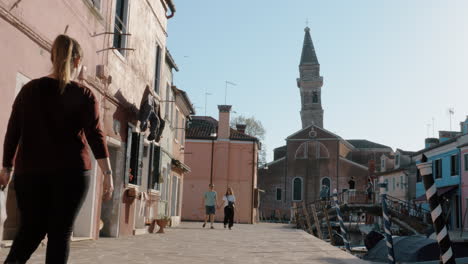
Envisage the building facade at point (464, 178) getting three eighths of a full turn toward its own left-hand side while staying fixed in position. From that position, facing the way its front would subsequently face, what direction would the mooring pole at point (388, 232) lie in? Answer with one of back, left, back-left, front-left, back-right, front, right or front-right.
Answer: right

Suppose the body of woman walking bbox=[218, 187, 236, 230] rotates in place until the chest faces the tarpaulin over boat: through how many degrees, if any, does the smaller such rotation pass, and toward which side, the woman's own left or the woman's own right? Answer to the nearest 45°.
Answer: approximately 45° to the woman's own left

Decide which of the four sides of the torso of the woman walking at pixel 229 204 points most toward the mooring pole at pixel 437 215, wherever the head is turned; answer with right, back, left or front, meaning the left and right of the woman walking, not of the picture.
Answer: front

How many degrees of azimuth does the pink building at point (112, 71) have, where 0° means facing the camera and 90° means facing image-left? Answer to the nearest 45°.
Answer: approximately 315°

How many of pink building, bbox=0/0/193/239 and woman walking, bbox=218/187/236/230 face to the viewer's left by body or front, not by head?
0

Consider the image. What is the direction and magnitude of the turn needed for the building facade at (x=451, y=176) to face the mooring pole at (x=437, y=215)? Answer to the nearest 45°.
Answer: approximately 45° to its left

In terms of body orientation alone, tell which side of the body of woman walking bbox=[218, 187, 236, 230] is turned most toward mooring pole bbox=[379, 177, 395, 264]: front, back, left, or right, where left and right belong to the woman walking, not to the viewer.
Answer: front

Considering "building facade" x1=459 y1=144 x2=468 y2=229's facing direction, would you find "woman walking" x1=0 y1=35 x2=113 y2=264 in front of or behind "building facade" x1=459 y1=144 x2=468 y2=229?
in front

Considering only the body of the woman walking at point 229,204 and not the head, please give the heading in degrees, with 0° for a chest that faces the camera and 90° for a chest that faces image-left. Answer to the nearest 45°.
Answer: approximately 0°

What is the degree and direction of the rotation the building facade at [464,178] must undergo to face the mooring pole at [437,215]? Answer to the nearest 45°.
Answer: approximately 45° to its left
